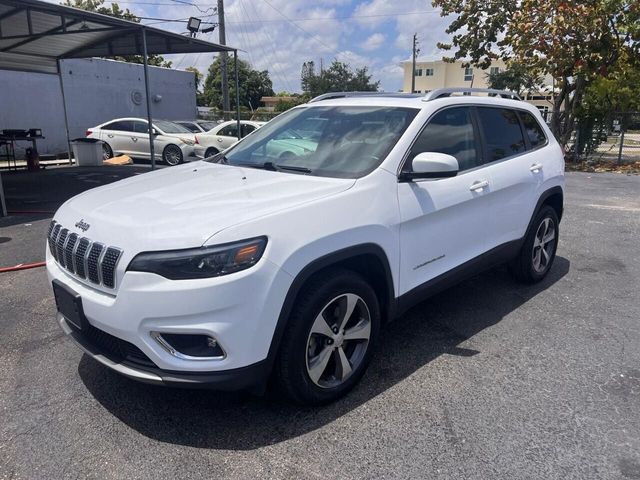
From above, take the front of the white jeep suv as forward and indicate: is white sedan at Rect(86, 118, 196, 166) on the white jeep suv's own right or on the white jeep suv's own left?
on the white jeep suv's own right

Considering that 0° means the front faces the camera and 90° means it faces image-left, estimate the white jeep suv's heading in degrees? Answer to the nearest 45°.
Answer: approximately 45°

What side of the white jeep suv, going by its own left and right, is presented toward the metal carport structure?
right

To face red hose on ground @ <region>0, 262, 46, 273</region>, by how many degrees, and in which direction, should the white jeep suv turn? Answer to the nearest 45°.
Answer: approximately 90° to its right

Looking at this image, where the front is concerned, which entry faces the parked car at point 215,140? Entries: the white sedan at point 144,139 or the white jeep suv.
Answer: the white sedan

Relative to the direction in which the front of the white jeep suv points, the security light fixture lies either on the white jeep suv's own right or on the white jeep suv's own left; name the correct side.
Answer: on the white jeep suv's own right

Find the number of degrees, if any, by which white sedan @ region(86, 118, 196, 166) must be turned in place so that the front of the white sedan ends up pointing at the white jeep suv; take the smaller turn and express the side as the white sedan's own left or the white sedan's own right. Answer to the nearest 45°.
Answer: approximately 45° to the white sedan's own right

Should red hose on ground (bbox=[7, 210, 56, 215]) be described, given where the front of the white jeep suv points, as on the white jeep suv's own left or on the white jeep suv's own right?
on the white jeep suv's own right
